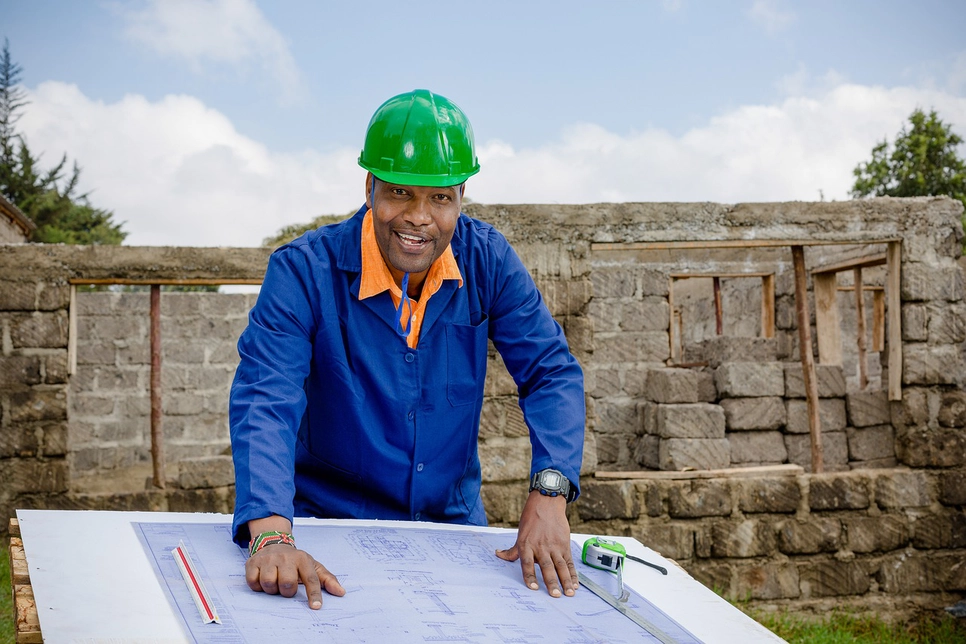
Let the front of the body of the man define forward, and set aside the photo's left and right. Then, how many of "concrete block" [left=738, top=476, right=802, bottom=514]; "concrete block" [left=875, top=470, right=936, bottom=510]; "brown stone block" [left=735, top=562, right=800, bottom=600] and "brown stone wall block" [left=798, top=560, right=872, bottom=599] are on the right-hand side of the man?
0

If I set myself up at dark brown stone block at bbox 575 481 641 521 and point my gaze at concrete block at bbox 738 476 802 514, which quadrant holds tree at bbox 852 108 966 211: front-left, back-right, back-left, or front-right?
front-left

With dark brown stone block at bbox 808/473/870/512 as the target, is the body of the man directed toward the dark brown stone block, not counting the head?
no

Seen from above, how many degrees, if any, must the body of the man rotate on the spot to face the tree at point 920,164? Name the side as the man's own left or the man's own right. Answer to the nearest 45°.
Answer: approximately 135° to the man's own left

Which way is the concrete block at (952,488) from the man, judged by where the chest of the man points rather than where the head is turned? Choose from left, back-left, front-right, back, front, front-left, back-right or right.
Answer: back-left

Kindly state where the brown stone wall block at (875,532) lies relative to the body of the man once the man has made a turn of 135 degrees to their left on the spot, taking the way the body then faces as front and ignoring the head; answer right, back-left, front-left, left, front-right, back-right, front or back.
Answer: front

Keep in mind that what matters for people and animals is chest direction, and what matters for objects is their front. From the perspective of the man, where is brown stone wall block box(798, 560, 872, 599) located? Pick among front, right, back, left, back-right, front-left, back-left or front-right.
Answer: back-left

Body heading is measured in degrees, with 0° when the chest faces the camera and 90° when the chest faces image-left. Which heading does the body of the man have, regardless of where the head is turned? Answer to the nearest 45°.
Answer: approximately 0°

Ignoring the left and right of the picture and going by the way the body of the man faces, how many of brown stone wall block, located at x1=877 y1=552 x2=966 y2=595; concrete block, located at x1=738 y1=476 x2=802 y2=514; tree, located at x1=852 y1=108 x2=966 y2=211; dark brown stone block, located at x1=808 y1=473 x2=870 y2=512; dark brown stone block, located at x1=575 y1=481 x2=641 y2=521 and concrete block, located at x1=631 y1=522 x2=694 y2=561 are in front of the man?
0

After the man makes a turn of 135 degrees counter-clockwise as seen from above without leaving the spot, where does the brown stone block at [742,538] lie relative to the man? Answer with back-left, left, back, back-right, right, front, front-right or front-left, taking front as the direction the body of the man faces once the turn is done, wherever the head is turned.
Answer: front

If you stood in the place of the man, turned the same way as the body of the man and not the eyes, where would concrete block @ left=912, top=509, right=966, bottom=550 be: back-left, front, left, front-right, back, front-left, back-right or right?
back-left

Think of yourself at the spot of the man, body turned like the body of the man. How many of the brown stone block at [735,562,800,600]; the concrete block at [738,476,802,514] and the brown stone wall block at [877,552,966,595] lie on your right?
0

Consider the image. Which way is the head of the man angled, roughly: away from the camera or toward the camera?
toward the camera

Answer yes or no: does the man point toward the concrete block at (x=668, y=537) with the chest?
no

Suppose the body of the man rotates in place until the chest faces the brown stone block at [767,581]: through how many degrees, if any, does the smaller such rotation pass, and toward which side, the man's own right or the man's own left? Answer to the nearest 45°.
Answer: approximately 135° to the man's own left

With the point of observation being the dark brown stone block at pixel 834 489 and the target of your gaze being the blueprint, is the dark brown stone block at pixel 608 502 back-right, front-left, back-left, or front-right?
front-right

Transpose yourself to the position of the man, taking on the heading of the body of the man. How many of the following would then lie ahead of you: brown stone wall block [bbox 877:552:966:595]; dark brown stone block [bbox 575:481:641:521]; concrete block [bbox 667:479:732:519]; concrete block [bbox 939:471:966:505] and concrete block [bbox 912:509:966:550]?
0

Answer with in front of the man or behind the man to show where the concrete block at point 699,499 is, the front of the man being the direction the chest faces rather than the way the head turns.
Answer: behind

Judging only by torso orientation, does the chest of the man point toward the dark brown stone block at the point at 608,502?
no
